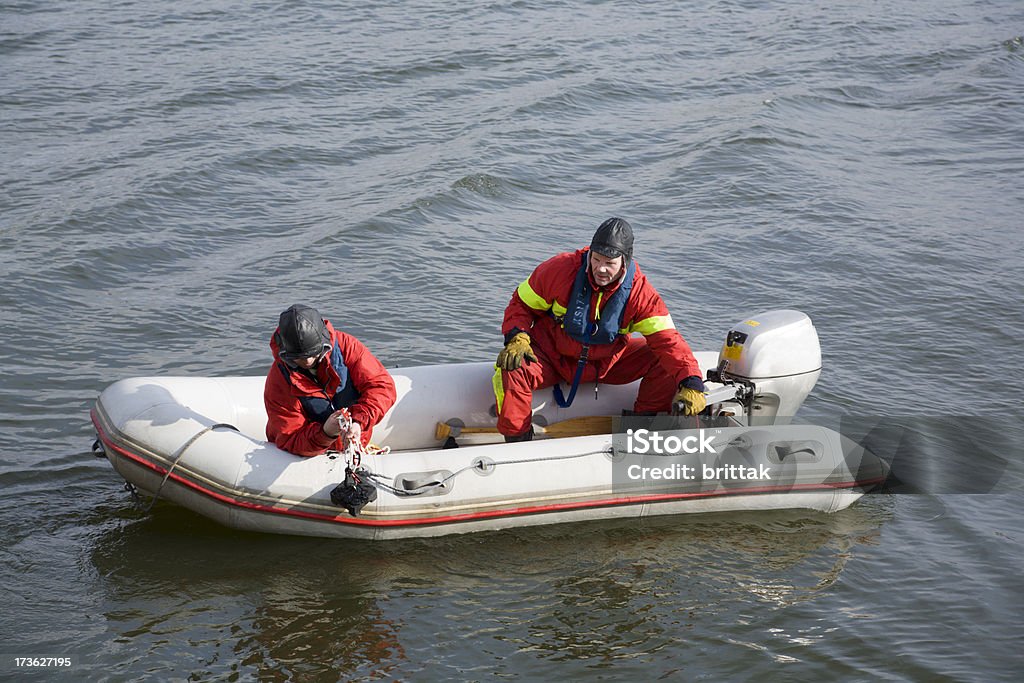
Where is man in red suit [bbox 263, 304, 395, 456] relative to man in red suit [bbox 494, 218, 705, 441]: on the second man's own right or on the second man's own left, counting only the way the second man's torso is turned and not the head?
on the second man's own right

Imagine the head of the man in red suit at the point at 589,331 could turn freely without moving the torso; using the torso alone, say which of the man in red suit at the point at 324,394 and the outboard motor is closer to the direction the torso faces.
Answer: the man in red suit

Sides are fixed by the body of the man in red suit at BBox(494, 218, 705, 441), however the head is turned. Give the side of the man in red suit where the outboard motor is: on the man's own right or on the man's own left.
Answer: on the man's own left

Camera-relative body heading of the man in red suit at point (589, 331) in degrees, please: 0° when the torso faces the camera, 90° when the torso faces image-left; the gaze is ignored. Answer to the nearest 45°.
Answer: approximately 0°

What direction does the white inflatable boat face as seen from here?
to the viewer's left
